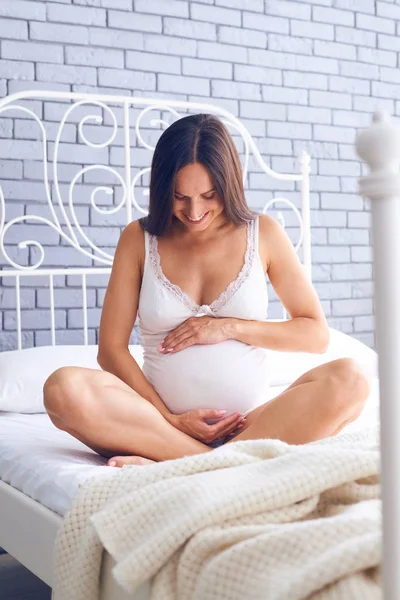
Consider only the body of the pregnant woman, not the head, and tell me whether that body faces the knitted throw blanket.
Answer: yes

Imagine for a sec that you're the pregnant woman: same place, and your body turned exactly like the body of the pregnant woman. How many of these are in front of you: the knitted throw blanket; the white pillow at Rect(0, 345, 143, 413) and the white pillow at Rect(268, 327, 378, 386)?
1

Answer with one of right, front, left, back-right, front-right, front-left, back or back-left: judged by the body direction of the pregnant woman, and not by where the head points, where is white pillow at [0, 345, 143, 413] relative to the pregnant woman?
back-right

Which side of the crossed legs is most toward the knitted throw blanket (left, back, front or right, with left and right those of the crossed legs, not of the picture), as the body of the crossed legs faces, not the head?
front

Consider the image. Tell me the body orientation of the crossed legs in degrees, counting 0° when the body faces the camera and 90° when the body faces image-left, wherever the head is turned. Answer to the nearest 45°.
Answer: approximately 0°
